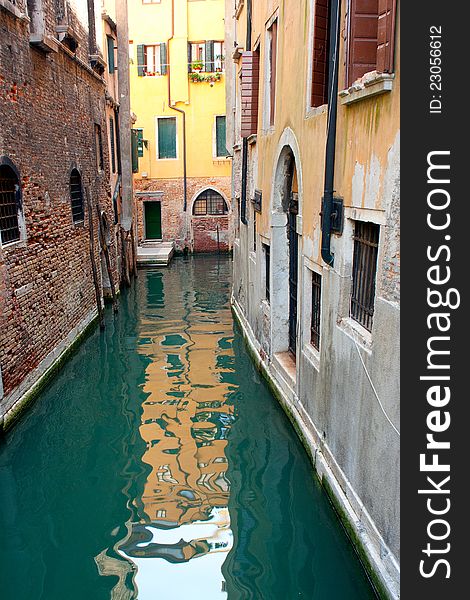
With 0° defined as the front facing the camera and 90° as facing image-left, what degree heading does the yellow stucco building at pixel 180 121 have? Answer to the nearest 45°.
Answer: approximately 0°
